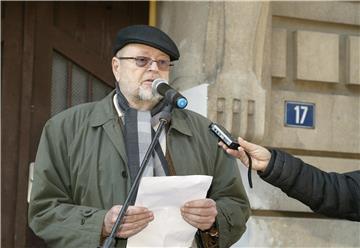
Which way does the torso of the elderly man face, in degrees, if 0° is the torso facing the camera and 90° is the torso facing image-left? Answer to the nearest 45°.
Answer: approximately 0°

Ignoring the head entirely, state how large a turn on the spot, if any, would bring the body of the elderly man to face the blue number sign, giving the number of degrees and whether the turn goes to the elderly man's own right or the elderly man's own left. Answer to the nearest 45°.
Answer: approximately 135° to the elderly man's own left
